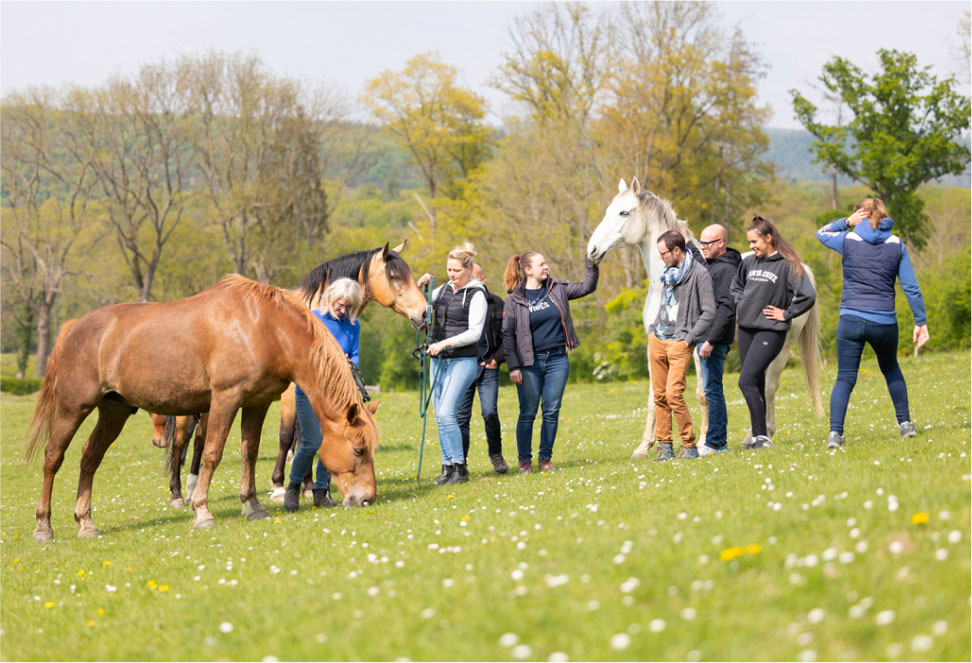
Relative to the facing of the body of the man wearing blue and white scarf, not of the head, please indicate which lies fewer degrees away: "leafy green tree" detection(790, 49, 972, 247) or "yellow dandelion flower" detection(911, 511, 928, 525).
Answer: the yellow dandelion flower

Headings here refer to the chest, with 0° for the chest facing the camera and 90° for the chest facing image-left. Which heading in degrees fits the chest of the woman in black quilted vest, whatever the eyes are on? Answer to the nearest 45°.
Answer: approximately 45°

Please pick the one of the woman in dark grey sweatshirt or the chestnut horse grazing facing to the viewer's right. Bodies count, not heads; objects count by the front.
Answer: the chestnut horse grazing

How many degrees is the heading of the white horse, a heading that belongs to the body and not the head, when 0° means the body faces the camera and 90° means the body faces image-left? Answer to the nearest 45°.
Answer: approximately 45°

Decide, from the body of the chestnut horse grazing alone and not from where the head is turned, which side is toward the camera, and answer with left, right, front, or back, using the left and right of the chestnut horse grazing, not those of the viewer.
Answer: right

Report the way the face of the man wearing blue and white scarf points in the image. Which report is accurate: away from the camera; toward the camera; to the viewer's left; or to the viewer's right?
to the viewer's left

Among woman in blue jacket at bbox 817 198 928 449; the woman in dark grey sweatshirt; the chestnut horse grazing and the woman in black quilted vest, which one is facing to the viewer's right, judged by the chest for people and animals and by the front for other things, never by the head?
the chestnut horse grazing

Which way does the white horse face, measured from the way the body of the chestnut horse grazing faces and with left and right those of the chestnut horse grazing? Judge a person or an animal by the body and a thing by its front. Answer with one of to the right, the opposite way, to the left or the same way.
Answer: the opposite way
